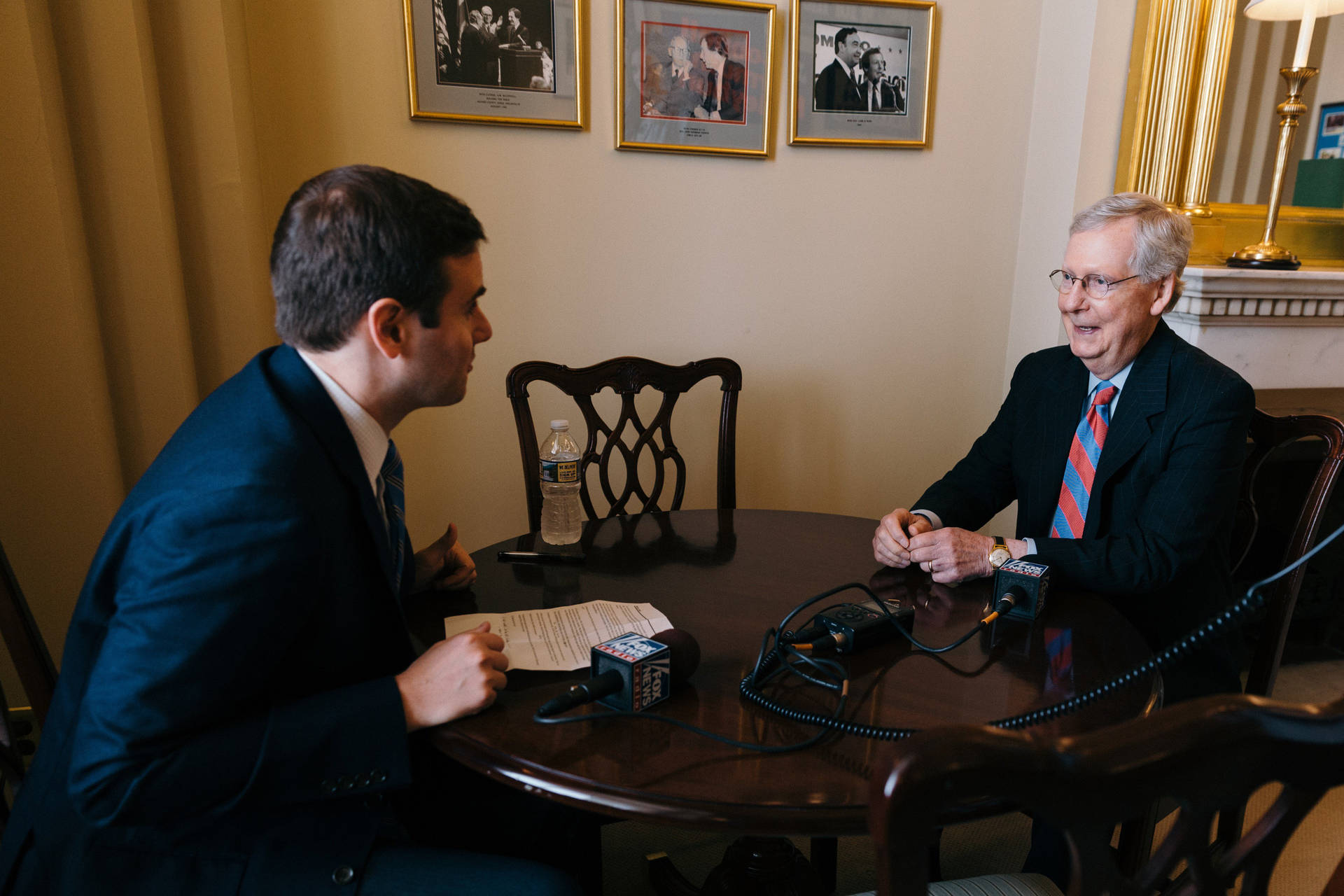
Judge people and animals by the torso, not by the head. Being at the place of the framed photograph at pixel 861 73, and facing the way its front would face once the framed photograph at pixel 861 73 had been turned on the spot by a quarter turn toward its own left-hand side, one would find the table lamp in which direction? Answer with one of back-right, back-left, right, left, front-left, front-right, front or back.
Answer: front

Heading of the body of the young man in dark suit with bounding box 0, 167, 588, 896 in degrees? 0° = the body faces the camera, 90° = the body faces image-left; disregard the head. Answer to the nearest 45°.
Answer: approximately 270°

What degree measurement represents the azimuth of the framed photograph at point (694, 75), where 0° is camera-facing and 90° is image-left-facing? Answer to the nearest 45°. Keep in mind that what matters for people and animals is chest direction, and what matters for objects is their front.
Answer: approximately 0°

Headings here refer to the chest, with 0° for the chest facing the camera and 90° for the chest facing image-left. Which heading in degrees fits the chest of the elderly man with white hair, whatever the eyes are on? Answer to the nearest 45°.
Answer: approximately 45°

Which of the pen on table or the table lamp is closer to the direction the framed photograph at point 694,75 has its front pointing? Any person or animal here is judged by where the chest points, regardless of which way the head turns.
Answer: the pen on table

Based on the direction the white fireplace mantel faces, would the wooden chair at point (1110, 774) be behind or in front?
in front

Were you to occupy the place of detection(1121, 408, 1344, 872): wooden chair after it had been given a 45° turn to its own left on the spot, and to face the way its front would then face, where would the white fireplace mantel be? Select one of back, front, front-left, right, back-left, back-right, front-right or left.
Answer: back

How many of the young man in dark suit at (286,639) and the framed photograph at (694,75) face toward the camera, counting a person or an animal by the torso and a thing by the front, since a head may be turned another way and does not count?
1

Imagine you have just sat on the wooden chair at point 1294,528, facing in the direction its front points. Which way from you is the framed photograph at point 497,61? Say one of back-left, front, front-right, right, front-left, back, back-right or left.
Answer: front-right

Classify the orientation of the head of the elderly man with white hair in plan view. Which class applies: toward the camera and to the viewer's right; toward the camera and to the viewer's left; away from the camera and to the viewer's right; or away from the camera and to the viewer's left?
toward the camera and to the viewer's left

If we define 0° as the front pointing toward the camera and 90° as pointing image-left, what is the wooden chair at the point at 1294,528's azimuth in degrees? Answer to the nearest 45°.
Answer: approximately 45°

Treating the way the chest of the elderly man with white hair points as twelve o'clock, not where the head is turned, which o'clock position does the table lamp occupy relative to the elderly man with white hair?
The table lamp is roughly at 5 o'clock from the elderly man with white hair.

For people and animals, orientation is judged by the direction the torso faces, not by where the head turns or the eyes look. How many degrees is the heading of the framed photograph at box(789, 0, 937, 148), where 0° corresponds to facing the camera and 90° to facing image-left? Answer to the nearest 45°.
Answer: approximately 0°

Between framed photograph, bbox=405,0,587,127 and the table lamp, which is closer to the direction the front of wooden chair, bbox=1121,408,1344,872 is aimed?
the framed photograph

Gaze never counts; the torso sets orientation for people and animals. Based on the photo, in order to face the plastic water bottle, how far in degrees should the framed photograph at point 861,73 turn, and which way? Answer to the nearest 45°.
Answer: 0° — it already faces it
